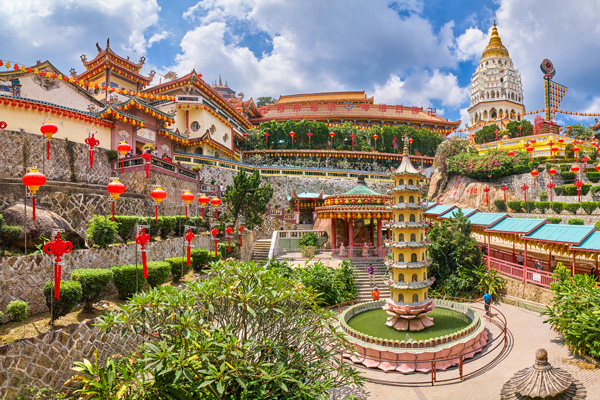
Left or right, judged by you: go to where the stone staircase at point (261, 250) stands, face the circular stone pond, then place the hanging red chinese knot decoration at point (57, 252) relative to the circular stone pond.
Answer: right

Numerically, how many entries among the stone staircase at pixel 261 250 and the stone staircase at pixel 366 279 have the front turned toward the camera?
2

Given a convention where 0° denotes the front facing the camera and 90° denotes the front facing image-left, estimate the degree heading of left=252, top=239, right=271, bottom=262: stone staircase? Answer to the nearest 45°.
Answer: approximately 0°

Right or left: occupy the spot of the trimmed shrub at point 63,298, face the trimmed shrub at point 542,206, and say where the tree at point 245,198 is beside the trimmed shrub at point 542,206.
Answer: left

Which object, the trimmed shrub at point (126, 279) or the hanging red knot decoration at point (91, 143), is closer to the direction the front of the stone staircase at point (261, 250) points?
the trimmed shrub

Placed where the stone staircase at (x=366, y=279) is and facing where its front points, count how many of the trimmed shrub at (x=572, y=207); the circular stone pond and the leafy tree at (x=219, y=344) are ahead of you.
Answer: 2

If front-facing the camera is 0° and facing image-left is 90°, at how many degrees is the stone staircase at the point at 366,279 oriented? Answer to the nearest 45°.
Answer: approximately 0°

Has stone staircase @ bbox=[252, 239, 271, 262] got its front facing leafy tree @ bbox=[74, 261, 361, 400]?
yes
